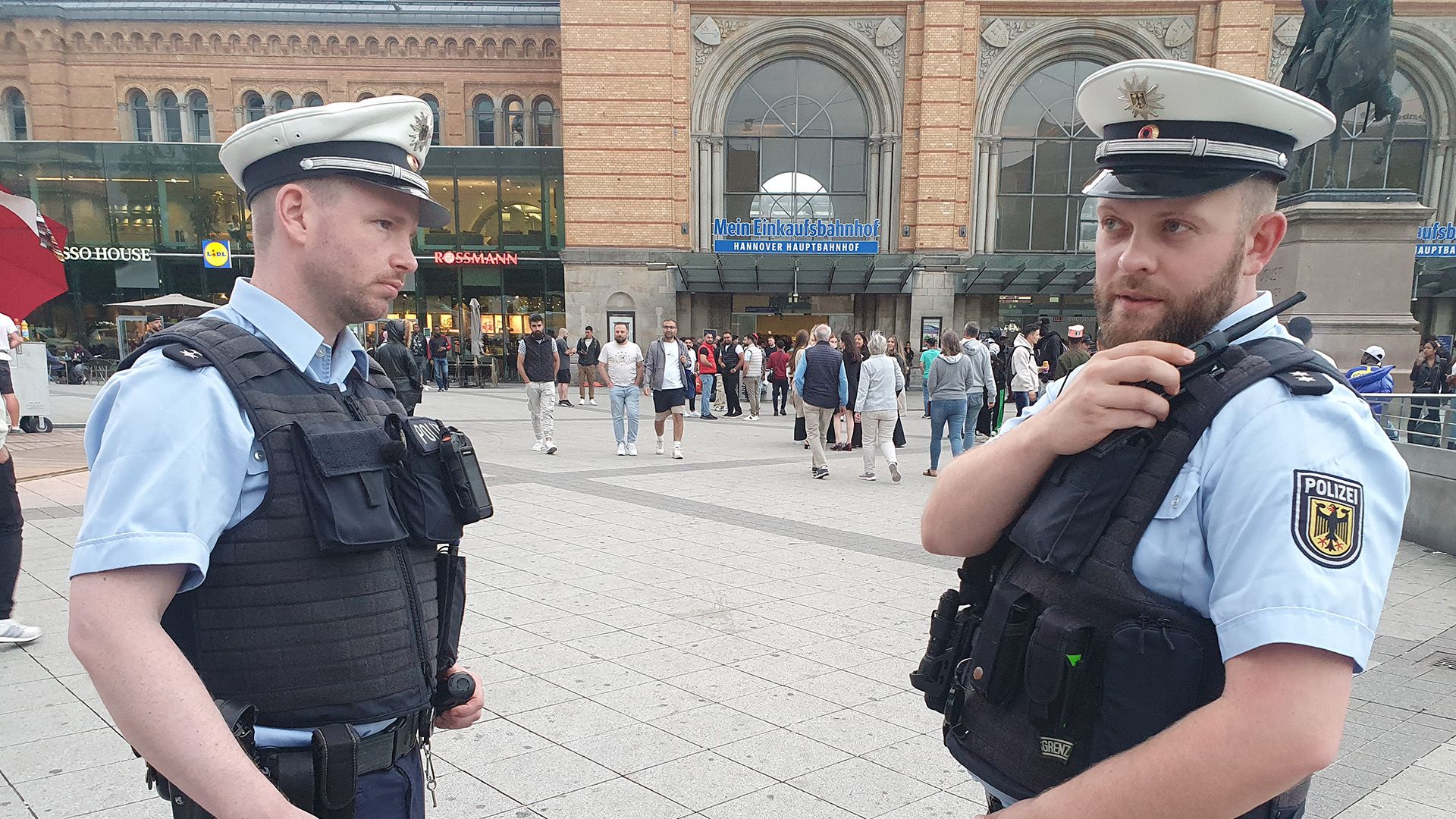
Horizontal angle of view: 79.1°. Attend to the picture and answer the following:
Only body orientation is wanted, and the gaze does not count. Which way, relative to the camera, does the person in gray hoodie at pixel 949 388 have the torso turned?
away from the camera

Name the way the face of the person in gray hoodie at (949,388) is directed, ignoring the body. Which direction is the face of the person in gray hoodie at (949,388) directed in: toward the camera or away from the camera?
away from the camera

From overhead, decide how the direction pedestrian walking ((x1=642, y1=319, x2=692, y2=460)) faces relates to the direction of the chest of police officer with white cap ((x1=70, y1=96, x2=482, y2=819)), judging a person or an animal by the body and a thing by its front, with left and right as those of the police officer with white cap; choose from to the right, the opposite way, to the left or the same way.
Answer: to the right

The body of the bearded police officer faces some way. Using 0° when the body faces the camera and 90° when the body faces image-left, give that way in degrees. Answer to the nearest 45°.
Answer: approximately 45°

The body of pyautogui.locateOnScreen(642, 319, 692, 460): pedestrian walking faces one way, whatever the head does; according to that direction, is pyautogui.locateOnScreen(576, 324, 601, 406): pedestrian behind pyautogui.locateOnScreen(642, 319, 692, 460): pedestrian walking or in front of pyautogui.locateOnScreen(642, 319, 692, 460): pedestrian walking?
behind

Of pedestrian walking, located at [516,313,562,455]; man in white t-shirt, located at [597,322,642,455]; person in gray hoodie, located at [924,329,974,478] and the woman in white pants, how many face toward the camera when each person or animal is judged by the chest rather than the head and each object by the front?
2

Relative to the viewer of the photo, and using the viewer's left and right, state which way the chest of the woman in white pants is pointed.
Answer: facing away from the viewer

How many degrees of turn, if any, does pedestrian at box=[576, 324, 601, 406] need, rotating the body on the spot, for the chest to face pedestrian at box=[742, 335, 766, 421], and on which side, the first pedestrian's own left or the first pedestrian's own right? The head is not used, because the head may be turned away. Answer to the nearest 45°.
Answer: approximately 45° to the first pedestrian's own left

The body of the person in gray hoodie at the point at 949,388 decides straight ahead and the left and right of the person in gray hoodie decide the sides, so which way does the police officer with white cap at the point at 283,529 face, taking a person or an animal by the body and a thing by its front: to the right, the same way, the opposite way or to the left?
to the right

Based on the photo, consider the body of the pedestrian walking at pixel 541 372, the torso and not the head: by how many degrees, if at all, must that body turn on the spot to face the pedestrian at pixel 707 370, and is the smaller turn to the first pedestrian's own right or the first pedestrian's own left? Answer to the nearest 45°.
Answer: approximately 135° to the first pedestrian's own left

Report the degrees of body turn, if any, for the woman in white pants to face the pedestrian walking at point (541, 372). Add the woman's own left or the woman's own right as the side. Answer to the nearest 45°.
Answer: approximately 90° to the woman's own left
